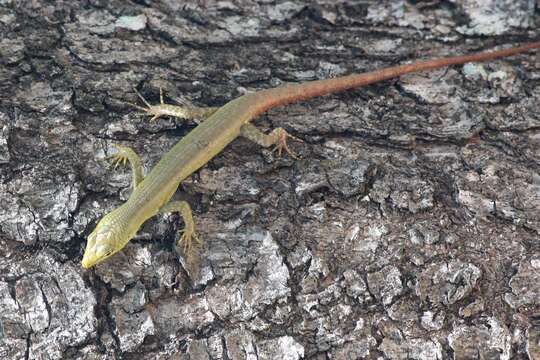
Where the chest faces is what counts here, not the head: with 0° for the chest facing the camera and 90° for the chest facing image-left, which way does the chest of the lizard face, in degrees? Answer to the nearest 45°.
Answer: approximately 45°
